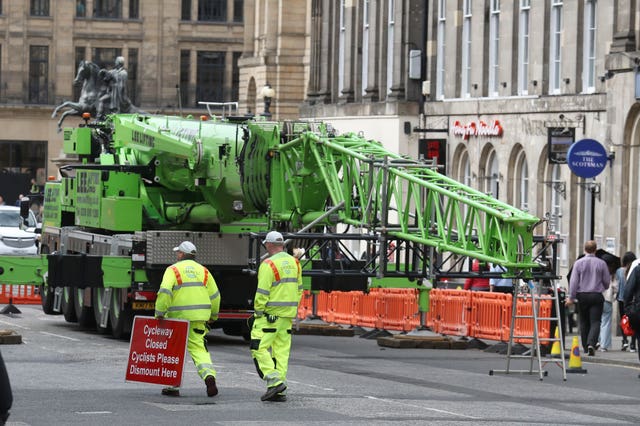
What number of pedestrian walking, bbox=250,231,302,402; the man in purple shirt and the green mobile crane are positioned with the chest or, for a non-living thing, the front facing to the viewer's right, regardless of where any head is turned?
0

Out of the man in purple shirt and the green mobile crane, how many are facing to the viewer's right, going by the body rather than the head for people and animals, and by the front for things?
0

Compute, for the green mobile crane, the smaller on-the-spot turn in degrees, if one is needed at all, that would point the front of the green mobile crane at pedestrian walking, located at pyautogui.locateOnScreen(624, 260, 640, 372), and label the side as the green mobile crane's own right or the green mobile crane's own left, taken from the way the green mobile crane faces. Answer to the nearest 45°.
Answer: approximately 180°

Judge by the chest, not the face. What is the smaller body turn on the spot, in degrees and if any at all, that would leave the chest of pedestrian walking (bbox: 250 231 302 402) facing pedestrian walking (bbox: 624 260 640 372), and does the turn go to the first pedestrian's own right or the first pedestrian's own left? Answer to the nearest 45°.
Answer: approximately 90° to the first pedestrian's own right

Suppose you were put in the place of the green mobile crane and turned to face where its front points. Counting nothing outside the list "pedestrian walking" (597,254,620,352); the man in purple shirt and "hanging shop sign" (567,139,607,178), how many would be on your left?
0

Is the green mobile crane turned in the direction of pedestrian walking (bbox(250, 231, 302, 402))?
no

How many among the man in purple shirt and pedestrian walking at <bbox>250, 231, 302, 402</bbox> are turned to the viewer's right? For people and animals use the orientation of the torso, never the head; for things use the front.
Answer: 0

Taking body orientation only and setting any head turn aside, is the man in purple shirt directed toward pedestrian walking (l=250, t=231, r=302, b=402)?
no

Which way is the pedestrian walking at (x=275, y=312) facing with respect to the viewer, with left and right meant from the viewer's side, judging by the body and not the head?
facing away from the viewer and to the left of the viewer

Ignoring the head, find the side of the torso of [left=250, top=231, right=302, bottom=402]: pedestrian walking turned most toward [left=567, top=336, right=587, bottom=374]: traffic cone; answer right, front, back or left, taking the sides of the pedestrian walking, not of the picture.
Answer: right
